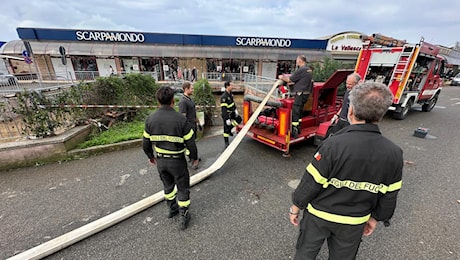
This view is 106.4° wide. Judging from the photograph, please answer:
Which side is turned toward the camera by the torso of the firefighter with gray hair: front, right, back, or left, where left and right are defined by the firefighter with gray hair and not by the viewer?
back

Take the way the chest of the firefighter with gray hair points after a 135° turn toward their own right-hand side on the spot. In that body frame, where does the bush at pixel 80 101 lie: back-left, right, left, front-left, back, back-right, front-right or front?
back-right

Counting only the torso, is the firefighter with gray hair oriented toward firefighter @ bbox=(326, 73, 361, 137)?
yes

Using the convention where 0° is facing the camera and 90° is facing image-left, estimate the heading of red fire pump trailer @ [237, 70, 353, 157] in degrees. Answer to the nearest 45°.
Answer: approximately 225°

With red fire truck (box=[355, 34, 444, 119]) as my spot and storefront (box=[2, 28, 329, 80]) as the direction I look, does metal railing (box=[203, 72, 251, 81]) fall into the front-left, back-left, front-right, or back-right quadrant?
front-right

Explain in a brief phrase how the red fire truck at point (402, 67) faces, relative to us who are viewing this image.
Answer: facing away from the viewer and to the right of the viewer

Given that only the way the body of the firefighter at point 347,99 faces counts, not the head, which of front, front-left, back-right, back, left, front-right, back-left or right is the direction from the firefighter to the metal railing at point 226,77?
right

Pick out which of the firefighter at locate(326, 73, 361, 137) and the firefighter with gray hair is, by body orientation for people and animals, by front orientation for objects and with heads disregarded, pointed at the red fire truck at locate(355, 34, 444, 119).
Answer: the firefighter with gray hair

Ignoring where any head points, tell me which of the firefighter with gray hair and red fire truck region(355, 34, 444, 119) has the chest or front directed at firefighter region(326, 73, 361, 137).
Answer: the firefighter with gray hair

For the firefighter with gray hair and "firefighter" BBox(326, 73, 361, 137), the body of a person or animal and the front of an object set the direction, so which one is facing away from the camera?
the firefighter with gray hair

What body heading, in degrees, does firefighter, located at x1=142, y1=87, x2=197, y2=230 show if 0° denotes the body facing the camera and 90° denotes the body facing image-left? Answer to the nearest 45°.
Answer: approximately 180°

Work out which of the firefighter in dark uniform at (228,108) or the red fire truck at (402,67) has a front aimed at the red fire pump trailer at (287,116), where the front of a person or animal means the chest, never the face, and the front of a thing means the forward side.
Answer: the firefighter in dark uniform

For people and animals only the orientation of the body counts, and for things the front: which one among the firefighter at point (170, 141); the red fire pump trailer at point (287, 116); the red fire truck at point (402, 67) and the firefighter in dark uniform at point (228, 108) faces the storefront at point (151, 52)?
the firefighter
